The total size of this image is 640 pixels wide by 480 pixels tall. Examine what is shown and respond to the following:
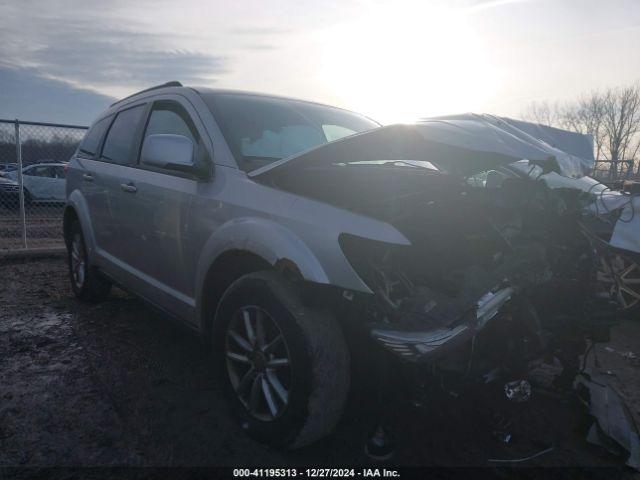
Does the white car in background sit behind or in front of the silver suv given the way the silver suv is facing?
behind

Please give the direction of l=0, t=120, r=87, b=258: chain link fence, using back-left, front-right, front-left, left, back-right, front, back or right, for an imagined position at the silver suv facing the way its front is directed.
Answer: back

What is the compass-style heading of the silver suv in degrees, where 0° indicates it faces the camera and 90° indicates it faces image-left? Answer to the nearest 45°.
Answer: approximately 315°
